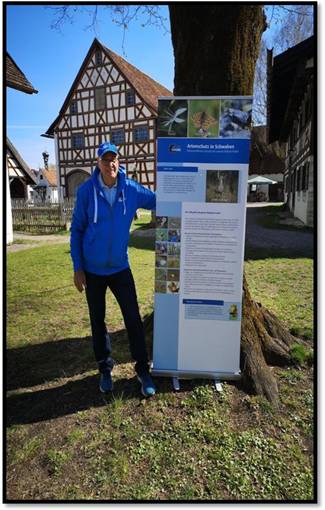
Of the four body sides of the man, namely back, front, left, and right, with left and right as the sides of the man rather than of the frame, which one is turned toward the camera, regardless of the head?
front

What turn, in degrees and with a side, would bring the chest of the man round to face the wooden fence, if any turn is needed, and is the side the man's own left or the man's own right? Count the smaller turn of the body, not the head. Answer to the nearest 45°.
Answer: approximately 180°

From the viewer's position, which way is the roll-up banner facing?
facing the viewer

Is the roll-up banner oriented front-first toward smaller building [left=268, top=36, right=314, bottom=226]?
no

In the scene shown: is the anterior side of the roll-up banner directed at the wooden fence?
no

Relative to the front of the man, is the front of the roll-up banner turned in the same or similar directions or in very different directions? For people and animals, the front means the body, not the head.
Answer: same or similar directions

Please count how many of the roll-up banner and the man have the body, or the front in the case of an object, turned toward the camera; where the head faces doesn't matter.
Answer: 2

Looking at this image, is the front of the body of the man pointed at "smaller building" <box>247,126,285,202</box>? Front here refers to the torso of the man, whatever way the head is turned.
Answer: no

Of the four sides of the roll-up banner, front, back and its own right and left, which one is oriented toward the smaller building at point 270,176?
back
